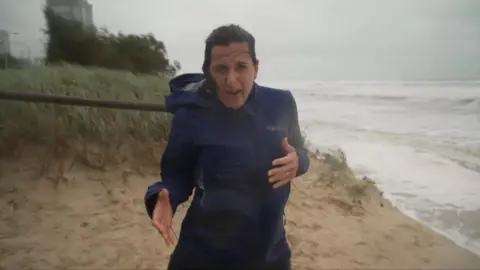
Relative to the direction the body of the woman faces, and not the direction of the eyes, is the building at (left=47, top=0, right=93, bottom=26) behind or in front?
behind

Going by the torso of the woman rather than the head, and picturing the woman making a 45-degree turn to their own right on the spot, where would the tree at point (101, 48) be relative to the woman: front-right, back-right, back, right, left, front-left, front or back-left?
right

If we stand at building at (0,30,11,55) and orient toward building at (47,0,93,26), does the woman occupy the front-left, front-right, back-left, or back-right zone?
front-right

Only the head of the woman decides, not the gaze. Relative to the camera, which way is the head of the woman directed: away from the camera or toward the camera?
toward the camera

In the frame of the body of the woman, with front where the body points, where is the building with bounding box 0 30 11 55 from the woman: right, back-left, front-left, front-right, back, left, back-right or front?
back-right

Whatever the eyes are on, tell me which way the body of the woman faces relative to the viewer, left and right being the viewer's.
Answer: facing the viewer
